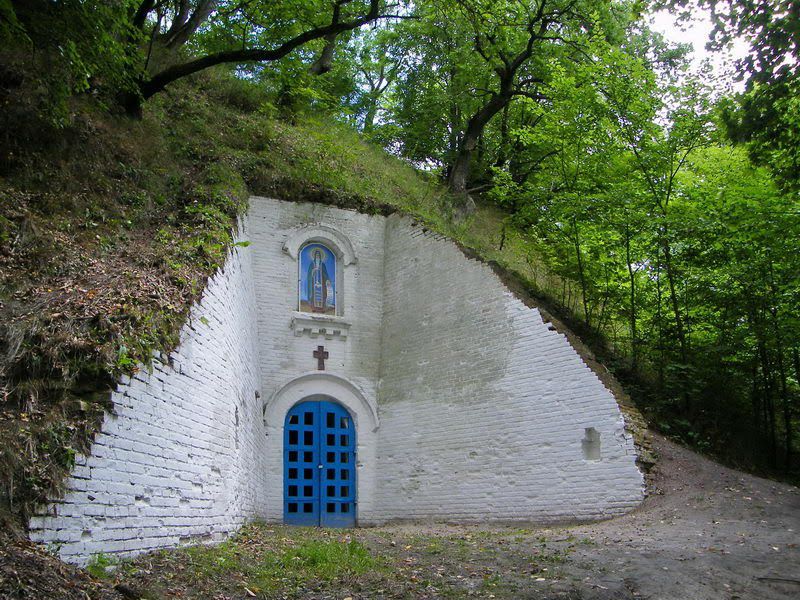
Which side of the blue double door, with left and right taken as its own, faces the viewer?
front
